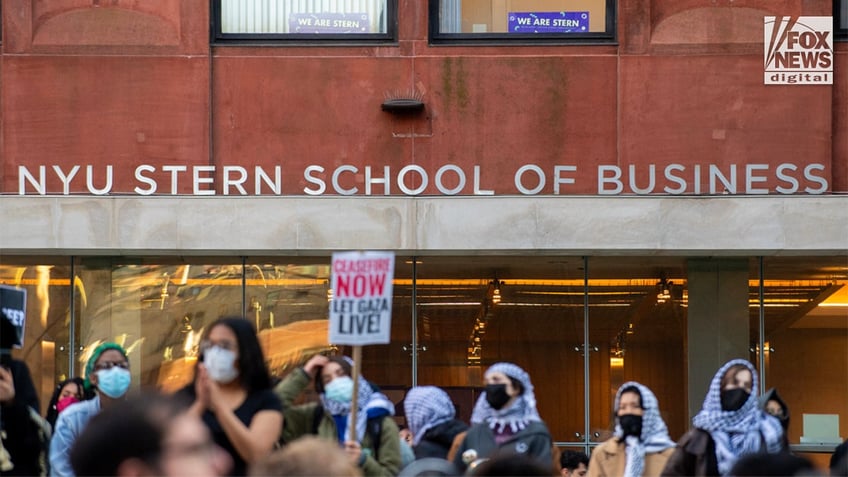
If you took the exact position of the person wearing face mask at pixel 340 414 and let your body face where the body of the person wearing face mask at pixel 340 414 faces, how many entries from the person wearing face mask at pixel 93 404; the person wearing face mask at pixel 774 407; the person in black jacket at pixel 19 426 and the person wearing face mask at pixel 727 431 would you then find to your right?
2

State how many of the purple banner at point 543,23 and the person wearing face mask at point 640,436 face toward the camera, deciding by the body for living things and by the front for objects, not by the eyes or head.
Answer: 2

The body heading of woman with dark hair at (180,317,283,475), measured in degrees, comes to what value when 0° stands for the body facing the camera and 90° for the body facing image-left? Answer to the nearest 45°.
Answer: approximately 45°

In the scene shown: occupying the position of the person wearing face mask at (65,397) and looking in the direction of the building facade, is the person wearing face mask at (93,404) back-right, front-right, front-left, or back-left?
back-right

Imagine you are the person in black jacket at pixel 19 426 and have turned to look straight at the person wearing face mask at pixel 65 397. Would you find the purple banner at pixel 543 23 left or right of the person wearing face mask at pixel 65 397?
right

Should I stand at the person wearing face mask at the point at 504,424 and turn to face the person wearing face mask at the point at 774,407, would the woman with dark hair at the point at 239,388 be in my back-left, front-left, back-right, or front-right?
back-right
